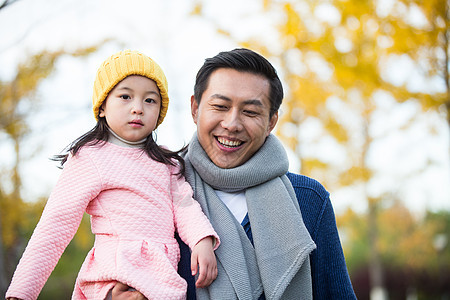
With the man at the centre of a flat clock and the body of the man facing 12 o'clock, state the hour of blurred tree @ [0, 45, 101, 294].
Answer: The blurred tree is roughly at 5 o'clock from the man.

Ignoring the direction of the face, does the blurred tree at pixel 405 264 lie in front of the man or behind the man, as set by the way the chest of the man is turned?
behind

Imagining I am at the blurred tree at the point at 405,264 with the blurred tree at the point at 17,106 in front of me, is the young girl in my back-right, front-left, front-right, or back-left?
front-left

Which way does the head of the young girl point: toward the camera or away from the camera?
toward the camera

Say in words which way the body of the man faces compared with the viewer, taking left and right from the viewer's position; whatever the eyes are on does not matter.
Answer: facing the viewer

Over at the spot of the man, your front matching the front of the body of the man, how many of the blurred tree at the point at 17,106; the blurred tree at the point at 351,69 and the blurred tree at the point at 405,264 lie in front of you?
0

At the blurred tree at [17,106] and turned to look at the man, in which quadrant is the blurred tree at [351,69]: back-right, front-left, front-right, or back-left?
front-left

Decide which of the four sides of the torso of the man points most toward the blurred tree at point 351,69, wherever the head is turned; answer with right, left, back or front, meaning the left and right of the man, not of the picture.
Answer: back
